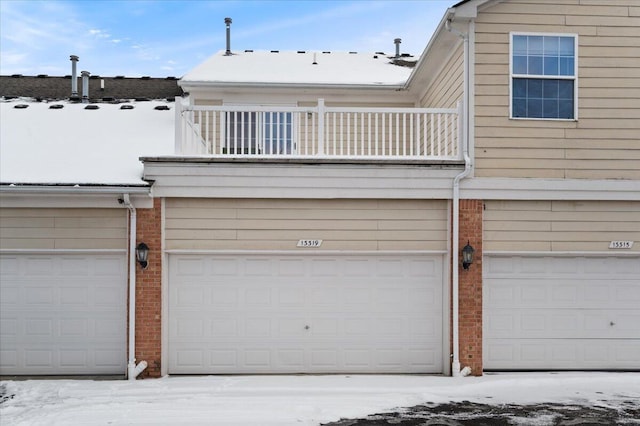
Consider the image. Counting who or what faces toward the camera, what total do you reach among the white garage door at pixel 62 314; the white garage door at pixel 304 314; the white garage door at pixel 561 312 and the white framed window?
4

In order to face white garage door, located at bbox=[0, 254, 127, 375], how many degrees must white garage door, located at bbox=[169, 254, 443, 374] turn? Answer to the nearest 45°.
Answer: approximately 90° to its right

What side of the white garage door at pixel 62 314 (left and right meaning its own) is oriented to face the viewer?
front

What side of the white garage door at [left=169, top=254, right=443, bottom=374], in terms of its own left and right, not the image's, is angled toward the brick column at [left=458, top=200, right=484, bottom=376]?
left

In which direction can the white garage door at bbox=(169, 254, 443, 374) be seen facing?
toward the camera

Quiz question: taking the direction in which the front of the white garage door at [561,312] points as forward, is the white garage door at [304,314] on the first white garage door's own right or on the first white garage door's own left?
on the first white garage door's own right

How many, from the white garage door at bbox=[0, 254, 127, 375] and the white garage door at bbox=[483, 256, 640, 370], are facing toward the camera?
2

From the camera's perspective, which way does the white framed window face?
toward the camera

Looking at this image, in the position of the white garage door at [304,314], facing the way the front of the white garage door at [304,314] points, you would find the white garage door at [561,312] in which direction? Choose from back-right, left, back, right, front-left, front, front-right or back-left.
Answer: left

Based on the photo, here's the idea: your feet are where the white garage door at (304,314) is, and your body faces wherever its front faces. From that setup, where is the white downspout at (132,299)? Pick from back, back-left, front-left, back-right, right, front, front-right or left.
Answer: right

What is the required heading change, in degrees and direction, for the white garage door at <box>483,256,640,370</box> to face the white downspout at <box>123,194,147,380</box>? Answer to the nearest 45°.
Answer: approximately 45° to its right

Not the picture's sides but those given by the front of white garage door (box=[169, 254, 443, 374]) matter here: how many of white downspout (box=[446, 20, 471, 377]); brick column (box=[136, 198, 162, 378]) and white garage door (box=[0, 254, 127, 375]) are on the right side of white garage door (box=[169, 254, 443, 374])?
2
